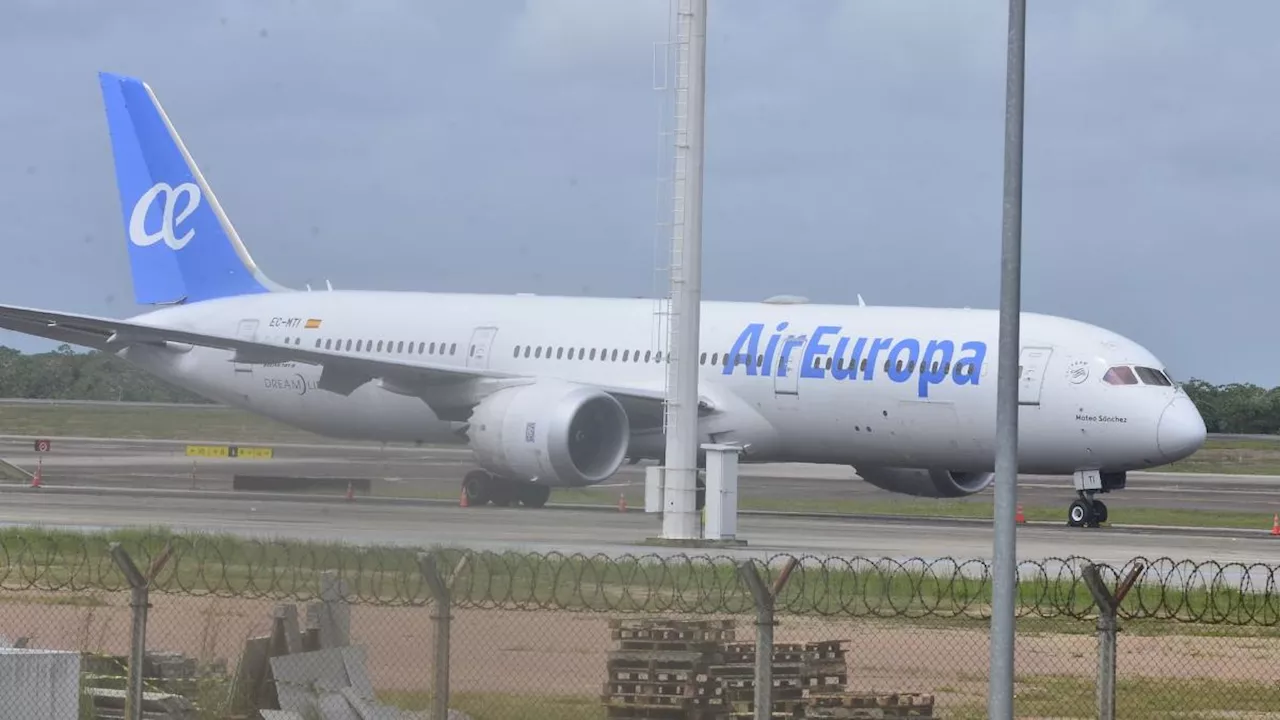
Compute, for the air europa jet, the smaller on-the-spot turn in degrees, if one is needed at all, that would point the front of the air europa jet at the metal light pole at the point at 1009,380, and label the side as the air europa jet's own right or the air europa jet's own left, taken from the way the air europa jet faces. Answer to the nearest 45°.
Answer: approximately 45° to the air europa jet's own right

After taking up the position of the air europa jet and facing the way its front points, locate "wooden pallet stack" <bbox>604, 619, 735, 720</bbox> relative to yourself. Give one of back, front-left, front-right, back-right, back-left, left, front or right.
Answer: front-right

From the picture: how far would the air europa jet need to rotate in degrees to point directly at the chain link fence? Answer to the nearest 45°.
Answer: approximately 45° to its right
